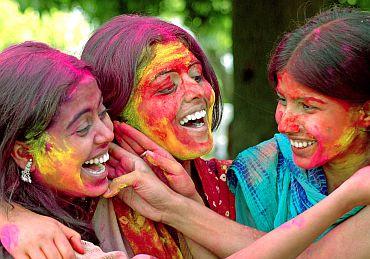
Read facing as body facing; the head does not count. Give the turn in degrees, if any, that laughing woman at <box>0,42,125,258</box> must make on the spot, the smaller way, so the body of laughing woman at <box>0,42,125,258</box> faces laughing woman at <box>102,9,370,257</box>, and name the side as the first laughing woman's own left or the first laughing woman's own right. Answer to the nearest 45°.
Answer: approximately 45° to the first laughing woman's own left

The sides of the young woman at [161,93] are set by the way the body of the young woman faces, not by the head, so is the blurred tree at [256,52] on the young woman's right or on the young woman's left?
on the young woman's left

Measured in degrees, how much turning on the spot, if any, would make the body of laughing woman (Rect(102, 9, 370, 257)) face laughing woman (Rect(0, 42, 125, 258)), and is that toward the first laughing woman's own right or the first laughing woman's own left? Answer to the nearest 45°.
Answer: approximately 45° to the first laughing woman's own right

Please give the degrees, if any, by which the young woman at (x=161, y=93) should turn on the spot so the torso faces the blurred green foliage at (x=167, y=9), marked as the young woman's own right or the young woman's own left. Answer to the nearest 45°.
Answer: approximately 135° to the young woman's own left

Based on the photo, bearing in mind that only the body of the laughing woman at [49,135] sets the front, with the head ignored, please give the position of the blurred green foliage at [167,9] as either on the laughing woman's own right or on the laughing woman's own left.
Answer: on the laughing woman's own left

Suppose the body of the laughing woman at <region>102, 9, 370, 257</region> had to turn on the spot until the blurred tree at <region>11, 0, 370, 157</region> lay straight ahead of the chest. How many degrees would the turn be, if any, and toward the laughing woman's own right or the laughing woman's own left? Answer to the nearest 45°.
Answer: approximately 135° to the laughing woman's own right

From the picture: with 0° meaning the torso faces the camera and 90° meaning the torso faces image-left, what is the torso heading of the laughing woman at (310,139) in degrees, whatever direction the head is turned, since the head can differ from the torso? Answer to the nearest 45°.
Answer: approximately 45°

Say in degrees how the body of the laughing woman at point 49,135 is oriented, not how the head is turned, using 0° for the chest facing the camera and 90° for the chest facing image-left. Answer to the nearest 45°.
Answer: approximately 315°
